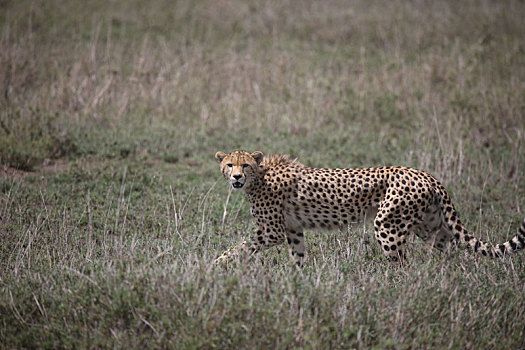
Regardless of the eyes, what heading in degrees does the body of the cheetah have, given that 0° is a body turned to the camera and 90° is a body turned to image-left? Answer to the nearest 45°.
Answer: approximately 90°
